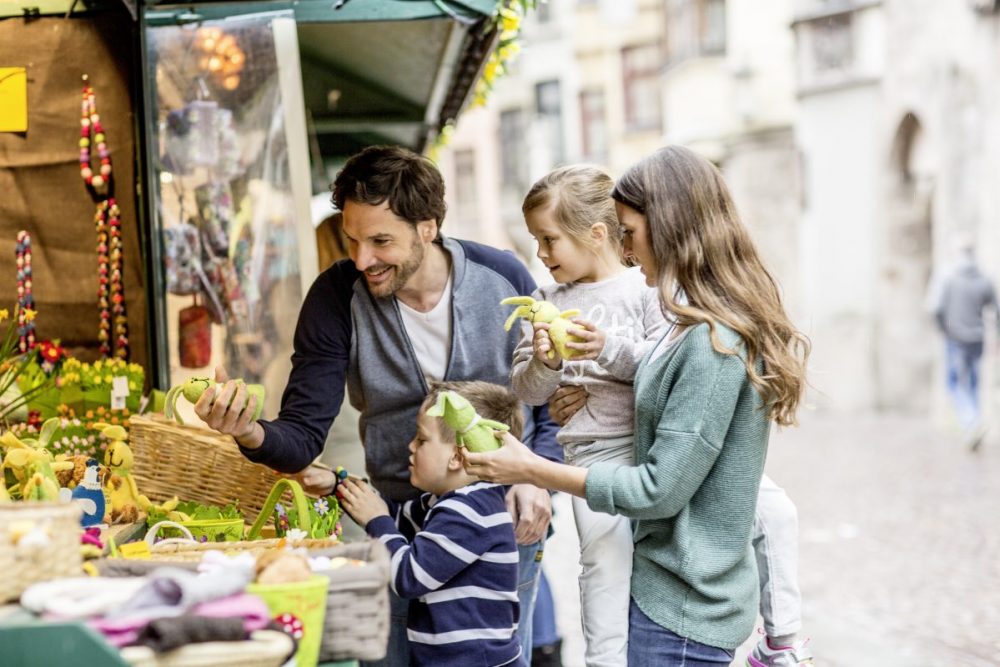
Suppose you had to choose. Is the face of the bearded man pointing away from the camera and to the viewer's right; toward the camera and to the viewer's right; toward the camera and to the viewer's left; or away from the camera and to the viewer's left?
toward the camera and to the viewer's left

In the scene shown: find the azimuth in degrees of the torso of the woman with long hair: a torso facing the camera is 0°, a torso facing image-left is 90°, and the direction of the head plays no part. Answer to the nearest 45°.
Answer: approximately 90°

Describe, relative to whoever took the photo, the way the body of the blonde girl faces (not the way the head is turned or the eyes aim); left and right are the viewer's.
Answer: facing the viewer and to the left of the viewer

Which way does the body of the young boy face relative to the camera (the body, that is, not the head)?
to the viewer's left

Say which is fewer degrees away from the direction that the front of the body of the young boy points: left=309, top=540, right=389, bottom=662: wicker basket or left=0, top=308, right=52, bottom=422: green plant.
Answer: the green plant

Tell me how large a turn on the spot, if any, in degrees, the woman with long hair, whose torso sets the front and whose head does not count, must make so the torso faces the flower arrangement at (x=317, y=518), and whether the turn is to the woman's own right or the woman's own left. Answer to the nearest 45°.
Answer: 0° — they already face it

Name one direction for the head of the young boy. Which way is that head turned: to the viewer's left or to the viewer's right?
to the viewer's left
